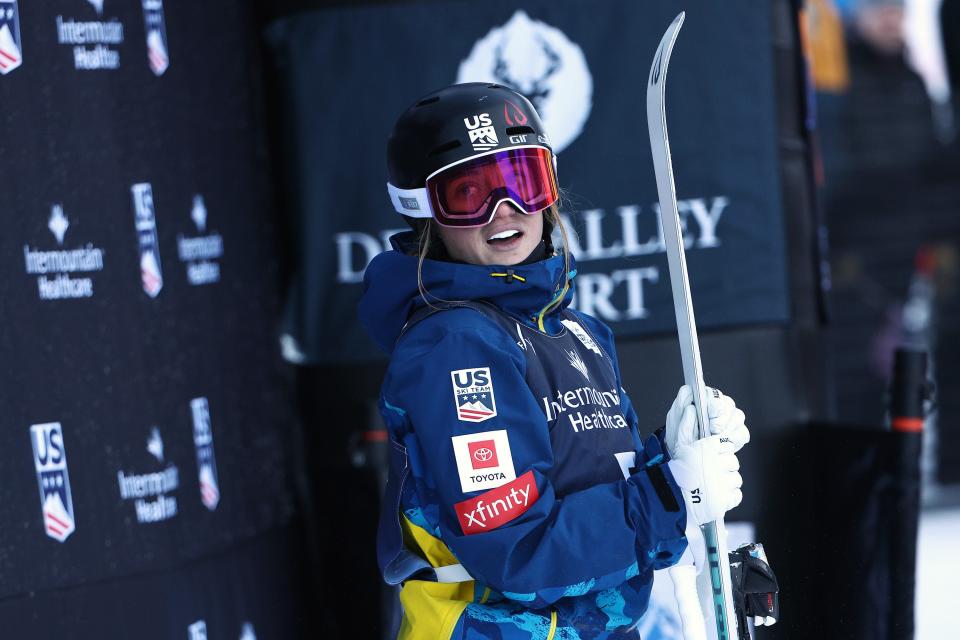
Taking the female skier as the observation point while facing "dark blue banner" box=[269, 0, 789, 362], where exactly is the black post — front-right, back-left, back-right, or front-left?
front-right

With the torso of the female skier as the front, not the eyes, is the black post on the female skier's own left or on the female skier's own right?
on the female skier's own left

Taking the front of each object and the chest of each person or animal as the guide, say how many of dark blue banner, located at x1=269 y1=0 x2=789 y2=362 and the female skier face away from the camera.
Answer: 0

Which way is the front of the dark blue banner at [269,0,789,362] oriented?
toward the camera

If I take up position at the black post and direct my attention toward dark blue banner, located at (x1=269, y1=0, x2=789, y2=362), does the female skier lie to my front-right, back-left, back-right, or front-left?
front-left

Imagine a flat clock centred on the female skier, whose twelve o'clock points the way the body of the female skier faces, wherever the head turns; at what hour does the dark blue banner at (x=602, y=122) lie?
The dark blue banner is roughly at 8 o'clock from the female skier.

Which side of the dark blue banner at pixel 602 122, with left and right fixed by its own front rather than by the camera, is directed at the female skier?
front

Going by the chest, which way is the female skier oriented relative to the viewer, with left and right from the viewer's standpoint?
facing the viewer and to the right of the viewer
